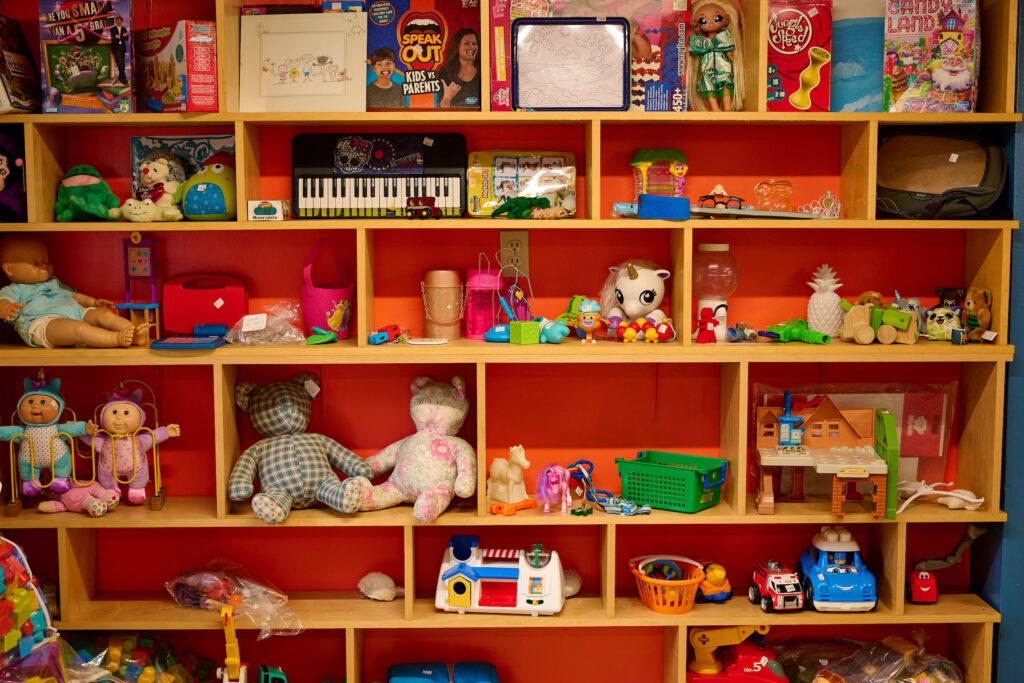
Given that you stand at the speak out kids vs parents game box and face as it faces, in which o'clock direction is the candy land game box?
The candy land game box is roughly at 9 o'clock from the speak out kids vs parents game box.

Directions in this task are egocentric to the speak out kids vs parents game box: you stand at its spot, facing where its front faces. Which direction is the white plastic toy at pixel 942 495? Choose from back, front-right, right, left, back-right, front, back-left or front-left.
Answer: left

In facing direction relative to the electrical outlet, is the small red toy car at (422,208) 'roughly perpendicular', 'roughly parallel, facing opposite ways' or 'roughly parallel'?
roughly perpendicular

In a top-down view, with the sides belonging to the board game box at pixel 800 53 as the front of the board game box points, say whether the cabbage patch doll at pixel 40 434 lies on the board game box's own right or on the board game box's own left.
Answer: on the board game box's own right

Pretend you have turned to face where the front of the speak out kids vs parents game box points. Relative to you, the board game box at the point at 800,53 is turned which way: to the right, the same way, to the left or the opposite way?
the same way

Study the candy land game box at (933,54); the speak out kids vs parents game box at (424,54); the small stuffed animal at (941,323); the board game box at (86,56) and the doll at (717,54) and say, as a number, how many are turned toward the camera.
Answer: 5

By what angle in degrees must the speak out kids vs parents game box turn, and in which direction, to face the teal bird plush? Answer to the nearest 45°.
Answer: approximately 90° to its right

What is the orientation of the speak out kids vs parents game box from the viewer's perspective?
toward the camera

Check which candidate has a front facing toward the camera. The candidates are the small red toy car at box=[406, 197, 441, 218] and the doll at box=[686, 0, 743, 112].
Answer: the doll

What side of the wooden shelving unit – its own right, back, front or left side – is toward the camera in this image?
front

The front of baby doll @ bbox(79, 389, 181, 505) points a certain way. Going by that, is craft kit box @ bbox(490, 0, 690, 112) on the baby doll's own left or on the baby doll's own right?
on the baby doll's own left

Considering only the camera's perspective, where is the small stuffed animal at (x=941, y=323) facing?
facing the viewer

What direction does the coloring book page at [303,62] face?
toward the camera

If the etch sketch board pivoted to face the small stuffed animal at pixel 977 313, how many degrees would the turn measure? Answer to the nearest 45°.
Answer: approximately 90° to its left
